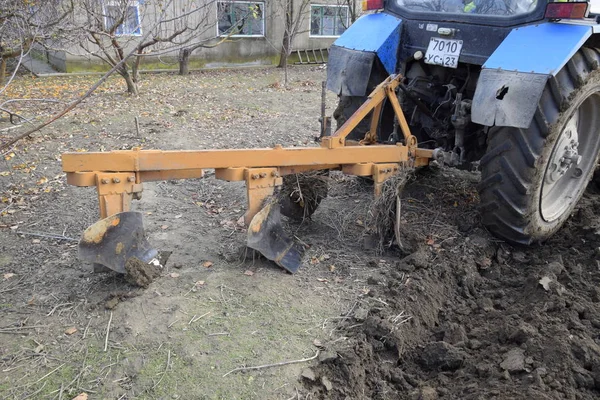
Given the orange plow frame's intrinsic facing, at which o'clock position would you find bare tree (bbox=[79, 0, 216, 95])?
The bare tree is roughly at 10 o'clock from the orange plow frame.

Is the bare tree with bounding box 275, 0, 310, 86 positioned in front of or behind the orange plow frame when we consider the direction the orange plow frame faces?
in front

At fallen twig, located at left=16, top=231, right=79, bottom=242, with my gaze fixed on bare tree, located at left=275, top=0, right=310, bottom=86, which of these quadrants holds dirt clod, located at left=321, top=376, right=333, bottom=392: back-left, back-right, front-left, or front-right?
back-right

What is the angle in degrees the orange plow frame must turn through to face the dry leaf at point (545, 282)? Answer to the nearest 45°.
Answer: approximately 45° to its right

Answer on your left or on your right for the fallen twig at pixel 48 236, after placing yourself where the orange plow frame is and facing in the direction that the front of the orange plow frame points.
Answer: on your left

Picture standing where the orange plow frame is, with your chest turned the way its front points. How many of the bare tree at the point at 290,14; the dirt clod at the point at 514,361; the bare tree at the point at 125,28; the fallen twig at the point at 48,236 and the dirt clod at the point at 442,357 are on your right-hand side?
2

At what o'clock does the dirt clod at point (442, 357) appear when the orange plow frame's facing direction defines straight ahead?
The dirt clod is roughly at 3 o'clock from the orange plow frame.

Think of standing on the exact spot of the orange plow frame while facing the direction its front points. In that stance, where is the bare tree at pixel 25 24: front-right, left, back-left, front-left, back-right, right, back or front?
left

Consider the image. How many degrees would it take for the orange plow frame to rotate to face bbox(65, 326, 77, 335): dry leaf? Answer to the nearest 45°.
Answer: approximately 180°

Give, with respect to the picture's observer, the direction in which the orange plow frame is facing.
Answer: facing away from the viewer and to the right of the viewer

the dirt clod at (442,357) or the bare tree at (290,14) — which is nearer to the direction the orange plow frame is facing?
the bare tree

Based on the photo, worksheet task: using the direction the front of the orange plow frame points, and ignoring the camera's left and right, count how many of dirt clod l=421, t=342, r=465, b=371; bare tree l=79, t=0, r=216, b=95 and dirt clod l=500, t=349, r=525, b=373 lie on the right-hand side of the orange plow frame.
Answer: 2

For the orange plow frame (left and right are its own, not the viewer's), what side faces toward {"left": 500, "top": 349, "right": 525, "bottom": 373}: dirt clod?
right

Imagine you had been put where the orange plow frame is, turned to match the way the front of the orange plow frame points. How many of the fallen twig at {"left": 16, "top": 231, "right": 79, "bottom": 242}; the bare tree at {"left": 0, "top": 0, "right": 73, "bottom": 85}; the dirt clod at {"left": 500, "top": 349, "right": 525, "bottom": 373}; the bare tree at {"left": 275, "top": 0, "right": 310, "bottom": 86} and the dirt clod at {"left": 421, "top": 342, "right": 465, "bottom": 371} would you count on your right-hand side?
2
